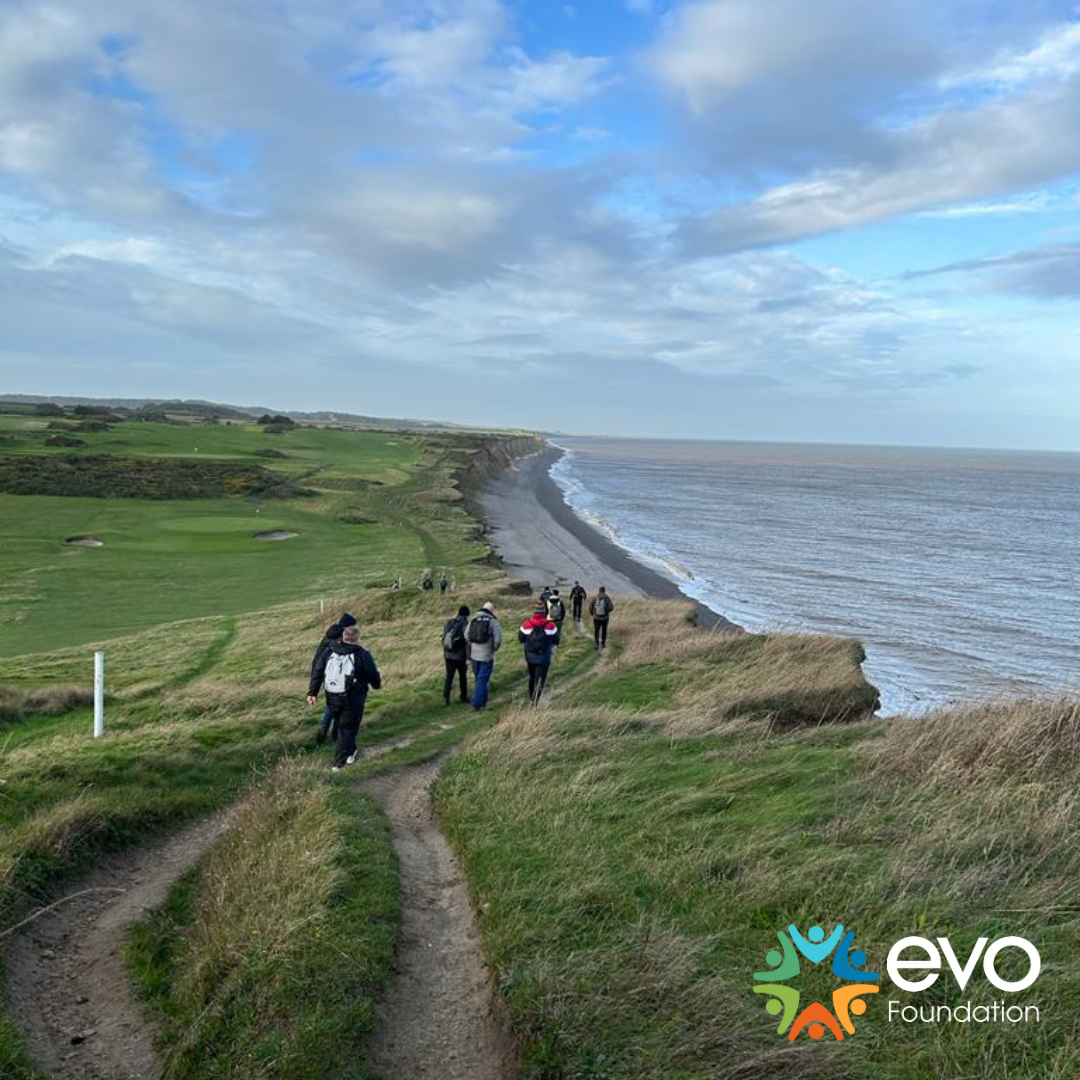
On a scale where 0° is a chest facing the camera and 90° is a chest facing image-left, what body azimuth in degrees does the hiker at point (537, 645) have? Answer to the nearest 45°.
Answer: approximately 180°

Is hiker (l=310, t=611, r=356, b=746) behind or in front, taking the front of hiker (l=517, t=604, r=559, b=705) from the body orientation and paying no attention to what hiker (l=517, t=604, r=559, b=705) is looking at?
behind

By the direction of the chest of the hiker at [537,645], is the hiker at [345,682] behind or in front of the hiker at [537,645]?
behind

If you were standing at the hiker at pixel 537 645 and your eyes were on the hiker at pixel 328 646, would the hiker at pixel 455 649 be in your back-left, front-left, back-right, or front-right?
front-right

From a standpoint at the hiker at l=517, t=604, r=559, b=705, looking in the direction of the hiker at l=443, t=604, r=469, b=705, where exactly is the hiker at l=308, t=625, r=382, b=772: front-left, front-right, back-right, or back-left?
front-left

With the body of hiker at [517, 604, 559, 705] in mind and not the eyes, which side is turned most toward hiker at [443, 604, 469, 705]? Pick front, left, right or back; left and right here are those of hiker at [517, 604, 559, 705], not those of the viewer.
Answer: left

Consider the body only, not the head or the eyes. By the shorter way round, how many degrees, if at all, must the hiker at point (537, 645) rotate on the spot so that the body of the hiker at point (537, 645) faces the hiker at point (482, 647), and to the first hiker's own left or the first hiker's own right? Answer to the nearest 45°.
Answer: approximately 135° to the first hiker's own left
